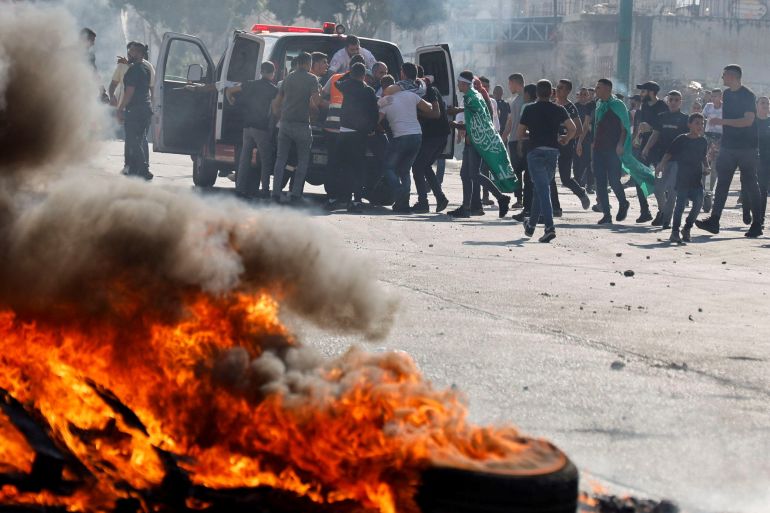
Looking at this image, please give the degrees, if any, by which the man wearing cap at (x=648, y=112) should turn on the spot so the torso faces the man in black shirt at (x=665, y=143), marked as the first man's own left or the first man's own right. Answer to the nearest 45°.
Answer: approximately 90° to the first man's own left

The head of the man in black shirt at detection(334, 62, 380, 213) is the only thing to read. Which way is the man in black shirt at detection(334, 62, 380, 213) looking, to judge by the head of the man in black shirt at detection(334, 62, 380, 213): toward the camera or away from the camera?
away from the camera

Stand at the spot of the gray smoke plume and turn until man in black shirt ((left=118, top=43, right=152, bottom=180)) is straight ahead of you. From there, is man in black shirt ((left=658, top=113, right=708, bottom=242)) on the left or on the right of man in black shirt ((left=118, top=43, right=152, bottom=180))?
right

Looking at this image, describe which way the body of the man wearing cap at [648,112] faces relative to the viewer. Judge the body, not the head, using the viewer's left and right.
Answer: facing to the left of the viewer

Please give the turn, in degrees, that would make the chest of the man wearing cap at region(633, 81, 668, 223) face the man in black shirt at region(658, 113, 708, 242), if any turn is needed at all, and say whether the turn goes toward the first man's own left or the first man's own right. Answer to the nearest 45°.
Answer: approximately 90° to the first man's own left
